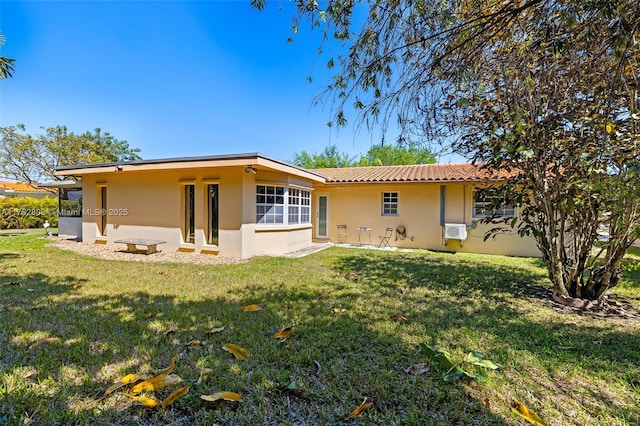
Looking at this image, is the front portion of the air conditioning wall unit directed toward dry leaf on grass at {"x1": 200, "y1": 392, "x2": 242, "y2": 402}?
yes

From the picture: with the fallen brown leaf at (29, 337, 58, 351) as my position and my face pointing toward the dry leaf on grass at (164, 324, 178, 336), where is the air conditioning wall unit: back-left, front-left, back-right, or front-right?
front-left

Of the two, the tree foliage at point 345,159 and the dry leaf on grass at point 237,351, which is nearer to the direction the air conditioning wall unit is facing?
the dry leaf on grass

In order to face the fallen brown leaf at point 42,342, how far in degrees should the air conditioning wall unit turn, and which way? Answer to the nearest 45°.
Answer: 0° — it already faces it

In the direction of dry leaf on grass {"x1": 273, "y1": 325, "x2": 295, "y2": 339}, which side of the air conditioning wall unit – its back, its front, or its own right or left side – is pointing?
front

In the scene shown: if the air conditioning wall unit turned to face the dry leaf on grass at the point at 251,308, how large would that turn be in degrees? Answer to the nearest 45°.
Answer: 0° — it already faces it

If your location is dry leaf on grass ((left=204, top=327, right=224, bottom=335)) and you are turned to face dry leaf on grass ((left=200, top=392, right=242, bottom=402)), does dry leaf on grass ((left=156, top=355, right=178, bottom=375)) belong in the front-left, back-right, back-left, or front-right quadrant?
front-right

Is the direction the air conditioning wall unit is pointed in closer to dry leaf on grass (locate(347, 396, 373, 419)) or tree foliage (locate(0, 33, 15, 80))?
the dry leaf on grass

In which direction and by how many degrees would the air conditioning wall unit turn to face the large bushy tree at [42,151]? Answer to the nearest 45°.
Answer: approximately 90° to its right

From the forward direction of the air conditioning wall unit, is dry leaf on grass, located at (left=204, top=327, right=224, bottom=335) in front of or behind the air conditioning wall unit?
in front

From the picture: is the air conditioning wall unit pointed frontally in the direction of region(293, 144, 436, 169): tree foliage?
no

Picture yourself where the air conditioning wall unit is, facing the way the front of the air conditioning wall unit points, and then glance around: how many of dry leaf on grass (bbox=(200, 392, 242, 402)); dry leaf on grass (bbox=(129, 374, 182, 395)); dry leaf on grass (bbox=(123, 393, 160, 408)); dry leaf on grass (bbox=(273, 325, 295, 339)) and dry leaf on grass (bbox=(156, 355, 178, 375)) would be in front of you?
5

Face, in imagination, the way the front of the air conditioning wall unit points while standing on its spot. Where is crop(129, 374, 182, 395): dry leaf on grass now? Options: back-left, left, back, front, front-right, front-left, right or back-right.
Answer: front

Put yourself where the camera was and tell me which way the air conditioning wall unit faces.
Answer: facing the viewer

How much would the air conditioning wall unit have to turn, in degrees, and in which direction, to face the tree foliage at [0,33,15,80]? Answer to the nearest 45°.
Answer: approximately 45° to its right

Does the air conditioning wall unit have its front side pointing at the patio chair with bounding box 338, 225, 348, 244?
no

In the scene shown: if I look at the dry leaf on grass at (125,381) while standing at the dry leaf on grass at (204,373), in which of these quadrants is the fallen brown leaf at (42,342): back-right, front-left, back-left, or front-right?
front-right

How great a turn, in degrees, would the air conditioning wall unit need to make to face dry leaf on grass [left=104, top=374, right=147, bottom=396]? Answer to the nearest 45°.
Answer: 0° — it already faces it

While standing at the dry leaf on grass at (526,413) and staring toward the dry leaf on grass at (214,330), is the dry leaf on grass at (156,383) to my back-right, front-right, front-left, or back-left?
front-left

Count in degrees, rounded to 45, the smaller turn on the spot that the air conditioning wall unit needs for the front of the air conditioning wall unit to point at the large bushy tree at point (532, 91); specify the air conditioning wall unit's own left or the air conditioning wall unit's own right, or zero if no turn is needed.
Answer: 0° — it already faces it

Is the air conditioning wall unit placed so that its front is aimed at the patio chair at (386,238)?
no

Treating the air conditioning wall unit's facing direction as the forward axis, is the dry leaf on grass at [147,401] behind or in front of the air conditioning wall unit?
in front
